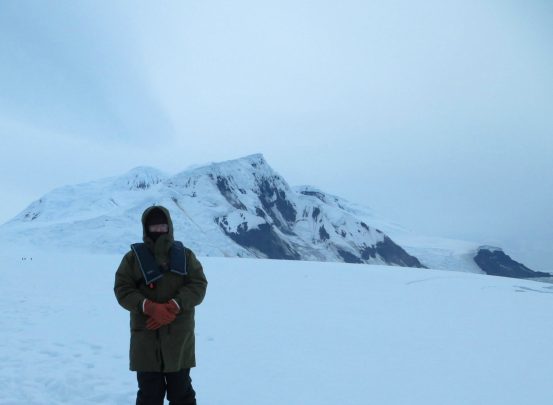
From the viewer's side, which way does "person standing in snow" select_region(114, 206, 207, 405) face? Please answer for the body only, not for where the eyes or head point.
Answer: toward the camera
